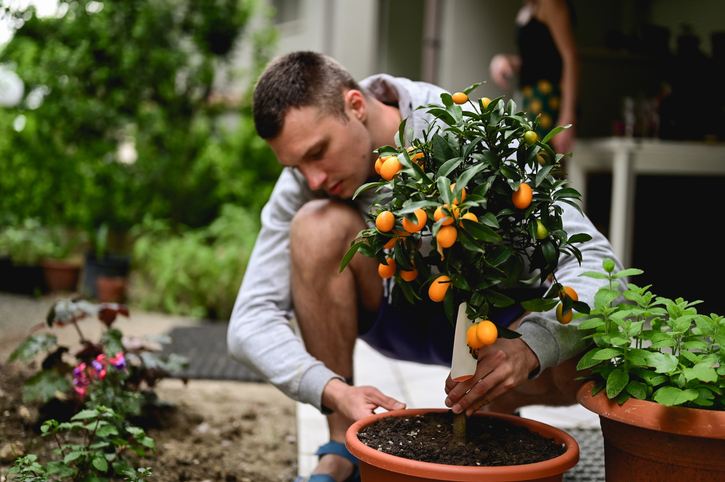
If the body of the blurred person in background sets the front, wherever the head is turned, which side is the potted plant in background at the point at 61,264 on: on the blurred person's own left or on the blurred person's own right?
on the blurred person's own right

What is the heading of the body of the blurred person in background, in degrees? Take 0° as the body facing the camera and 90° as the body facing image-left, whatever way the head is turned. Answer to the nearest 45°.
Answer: approximately 45°

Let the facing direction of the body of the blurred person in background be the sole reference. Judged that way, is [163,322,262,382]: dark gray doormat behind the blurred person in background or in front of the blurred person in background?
in front

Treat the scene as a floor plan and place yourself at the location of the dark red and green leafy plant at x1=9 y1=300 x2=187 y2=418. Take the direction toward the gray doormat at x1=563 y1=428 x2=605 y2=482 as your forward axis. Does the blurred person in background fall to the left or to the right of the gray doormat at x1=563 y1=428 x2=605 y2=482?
left
